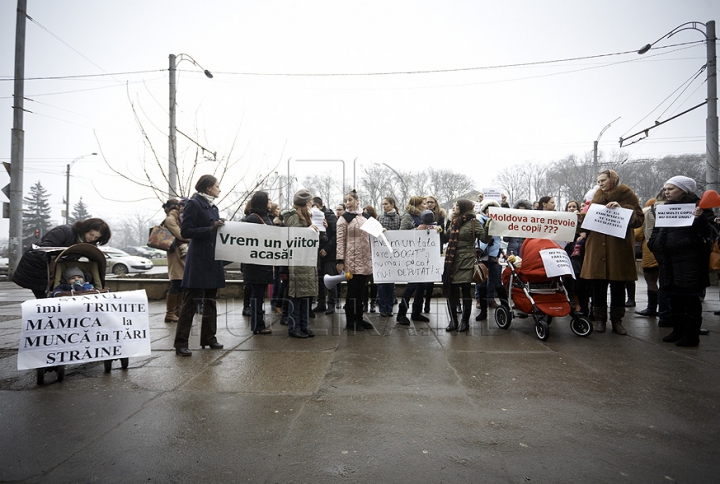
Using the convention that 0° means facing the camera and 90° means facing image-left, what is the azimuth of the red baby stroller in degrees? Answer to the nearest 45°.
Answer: approximately 315°

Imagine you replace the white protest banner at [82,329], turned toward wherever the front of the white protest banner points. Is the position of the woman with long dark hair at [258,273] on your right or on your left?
on your left

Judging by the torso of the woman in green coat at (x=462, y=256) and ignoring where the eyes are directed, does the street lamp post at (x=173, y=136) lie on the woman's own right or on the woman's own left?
on the woman's own right

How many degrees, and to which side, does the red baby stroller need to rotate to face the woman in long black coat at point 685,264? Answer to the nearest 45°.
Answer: approximately 45° to its left

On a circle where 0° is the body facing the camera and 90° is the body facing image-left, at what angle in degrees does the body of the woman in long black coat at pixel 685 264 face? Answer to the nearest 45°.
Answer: approximately 45°

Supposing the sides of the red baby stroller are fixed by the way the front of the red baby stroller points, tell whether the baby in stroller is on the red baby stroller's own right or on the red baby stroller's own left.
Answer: on the red baby stroller's own right

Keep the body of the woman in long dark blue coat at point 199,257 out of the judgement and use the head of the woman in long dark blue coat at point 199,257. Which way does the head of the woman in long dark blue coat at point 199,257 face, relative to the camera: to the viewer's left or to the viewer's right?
to the viewer's right
